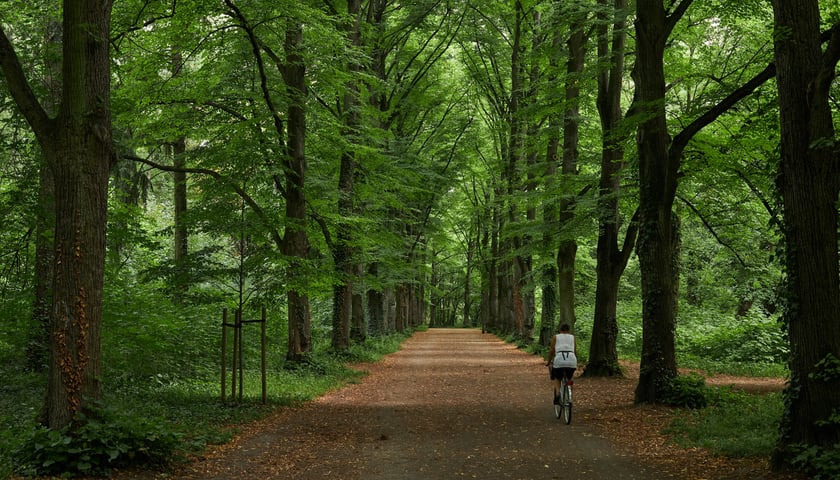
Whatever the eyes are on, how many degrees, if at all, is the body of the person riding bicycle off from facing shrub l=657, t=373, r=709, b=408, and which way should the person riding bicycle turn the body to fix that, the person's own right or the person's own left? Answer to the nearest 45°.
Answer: approximately 45° to the person's own right

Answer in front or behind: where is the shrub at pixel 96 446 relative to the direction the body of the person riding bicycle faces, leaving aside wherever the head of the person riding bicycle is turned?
behind

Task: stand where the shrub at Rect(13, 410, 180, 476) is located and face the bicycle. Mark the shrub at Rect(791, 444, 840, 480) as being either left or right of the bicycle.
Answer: right

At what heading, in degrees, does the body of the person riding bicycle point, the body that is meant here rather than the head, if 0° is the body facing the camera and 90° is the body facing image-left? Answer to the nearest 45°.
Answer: approximately 180°

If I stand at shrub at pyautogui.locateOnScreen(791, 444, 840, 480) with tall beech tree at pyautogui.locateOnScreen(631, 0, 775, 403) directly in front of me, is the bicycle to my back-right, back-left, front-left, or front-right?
front-left
